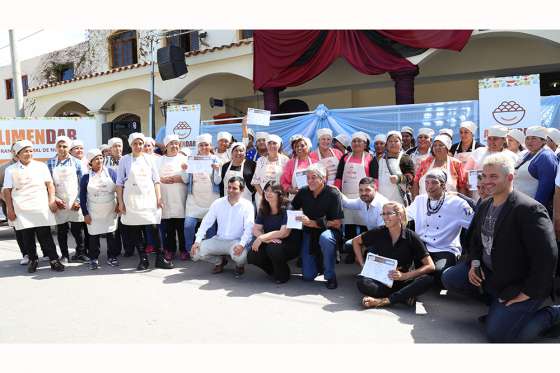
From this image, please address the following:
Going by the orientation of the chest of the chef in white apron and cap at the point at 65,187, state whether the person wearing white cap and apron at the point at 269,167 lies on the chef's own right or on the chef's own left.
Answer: on the chef's own left

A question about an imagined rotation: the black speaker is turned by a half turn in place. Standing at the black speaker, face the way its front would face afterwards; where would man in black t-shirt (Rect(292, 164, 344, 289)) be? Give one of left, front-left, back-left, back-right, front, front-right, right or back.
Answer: back-right

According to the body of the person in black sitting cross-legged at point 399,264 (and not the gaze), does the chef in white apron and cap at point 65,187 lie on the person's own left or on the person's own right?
on the person's own right

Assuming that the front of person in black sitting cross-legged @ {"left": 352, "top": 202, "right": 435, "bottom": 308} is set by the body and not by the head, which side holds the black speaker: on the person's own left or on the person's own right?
on the person's own right

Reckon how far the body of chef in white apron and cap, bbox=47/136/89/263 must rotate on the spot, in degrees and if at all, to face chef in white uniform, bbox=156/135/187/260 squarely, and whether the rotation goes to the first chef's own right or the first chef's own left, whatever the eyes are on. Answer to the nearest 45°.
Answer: approximately 90° to the first chef's own left

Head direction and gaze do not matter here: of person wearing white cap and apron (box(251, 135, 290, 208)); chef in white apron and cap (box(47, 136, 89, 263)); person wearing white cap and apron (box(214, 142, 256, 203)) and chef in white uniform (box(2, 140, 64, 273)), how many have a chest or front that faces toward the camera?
4

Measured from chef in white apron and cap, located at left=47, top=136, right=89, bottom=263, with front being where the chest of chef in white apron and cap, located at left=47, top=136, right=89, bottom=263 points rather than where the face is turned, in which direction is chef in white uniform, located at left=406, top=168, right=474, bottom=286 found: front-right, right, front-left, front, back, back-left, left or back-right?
front-left

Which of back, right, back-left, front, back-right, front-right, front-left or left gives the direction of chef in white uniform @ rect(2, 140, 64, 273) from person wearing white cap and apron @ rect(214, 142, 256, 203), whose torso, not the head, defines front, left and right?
right

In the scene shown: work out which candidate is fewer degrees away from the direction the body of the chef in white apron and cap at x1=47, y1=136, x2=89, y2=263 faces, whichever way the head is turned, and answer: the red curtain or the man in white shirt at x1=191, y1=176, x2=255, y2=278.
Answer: the man in white shirt

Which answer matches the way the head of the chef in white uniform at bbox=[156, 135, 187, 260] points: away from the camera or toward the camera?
toward the camera

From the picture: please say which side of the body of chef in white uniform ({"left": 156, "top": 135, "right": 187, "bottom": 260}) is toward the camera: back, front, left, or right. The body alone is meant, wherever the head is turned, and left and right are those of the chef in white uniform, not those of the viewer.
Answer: front

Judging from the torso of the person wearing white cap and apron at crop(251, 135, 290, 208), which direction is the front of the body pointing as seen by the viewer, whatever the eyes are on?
toward the camera

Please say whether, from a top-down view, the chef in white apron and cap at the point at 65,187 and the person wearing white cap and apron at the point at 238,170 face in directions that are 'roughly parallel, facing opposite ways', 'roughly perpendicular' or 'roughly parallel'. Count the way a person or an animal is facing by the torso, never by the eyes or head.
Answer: roughly parallel
